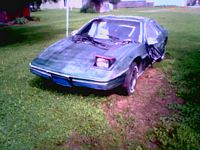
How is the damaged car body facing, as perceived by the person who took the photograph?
facing the viewer and to the left of the viewer

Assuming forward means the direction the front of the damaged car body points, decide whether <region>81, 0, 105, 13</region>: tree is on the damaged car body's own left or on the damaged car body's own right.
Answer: on the damaged car body's own right

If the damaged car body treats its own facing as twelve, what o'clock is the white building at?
The white building is roughly at 4 o'clock from the damaged car body.
